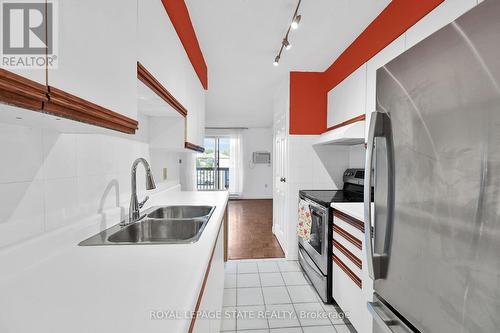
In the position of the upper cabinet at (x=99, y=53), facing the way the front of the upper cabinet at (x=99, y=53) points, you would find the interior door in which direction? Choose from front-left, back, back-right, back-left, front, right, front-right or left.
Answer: left

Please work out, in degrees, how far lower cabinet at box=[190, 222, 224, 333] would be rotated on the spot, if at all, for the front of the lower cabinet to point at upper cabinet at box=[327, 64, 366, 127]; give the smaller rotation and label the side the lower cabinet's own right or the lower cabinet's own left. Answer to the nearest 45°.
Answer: approximately 45° to the lower cabinet's own left

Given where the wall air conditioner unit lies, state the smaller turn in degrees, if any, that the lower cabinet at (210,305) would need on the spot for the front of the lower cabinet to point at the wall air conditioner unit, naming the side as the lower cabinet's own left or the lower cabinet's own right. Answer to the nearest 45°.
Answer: approximately 90° to the lower cabinet's own left

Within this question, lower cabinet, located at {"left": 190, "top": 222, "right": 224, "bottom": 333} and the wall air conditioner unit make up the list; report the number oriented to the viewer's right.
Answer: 1

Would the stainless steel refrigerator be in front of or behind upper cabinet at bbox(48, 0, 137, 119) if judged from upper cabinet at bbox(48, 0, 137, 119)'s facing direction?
in front

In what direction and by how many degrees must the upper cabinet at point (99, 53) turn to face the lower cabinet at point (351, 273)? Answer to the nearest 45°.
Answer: approximately 45° to its left

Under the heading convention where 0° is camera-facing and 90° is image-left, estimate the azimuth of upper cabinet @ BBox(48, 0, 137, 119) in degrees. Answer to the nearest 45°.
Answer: approximately 315°

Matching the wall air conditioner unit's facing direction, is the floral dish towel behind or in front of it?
in front

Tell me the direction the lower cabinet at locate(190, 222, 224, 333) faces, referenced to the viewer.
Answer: facing to the right of the viewer

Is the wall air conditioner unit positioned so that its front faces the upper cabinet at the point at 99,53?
yes

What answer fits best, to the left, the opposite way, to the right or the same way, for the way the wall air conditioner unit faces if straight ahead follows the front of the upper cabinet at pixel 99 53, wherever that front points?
to the right
